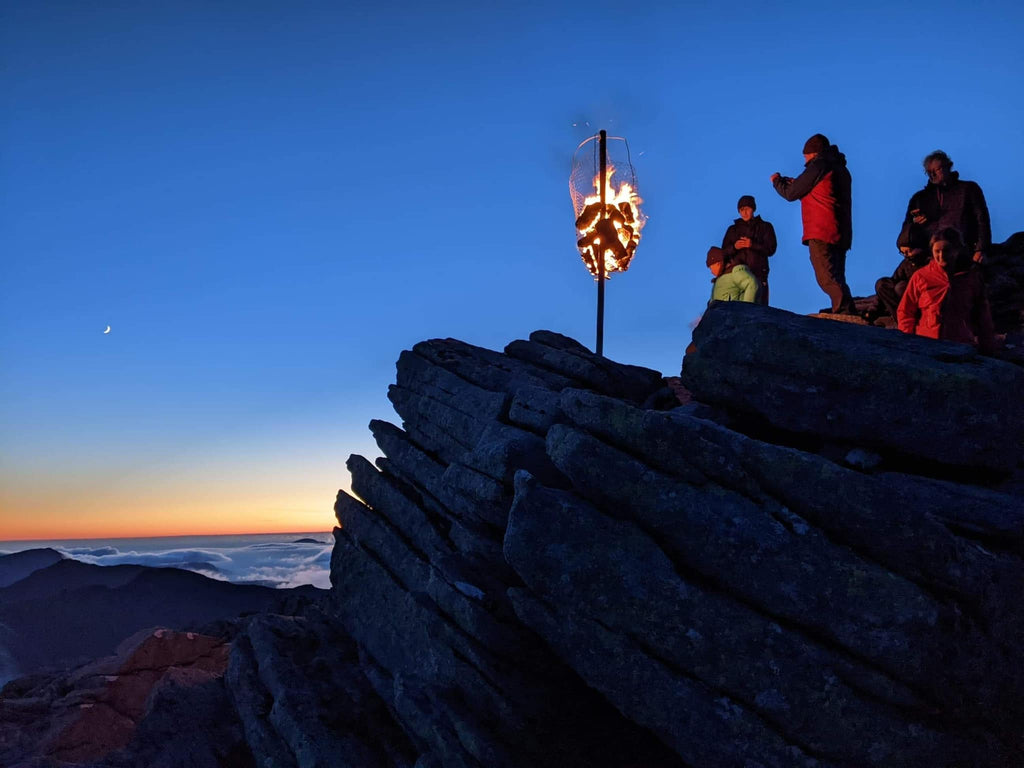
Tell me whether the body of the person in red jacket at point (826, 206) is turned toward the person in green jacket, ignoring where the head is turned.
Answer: yes

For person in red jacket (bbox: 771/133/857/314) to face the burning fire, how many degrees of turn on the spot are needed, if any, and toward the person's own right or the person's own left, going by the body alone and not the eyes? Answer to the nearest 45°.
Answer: approximately 45° to the person's own right

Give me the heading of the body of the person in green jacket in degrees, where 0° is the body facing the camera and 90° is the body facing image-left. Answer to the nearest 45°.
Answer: approximately 45°

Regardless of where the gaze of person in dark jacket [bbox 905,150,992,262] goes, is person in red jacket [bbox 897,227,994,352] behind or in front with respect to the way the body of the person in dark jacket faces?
in front

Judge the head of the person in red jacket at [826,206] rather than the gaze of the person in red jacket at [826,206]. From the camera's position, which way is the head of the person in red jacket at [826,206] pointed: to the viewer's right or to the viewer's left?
to the viewer's left

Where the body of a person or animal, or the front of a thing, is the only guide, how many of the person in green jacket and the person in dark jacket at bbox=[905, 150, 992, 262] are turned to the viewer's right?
0

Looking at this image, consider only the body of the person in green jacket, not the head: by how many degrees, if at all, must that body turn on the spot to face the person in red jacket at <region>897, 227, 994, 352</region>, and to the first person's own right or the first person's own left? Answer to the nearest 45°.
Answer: approximately 90° to the first person's own left

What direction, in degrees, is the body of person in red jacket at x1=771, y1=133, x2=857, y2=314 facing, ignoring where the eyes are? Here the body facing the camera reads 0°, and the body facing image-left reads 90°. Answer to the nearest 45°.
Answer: approximately 90°
